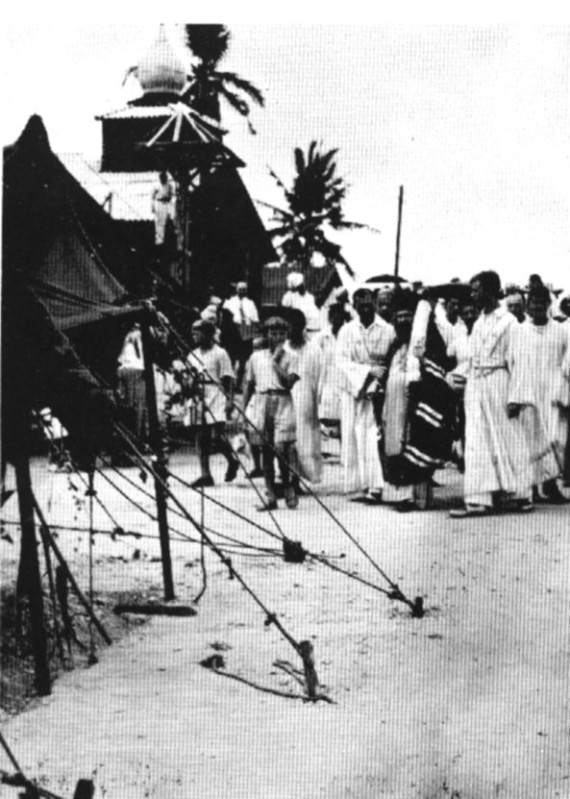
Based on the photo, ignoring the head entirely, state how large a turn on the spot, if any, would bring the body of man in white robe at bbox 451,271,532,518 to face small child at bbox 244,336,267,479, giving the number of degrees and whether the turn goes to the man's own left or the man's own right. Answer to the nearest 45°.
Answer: approximately 90° to the man's own right

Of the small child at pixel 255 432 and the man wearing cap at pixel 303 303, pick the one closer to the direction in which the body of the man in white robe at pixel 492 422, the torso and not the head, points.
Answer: the small child

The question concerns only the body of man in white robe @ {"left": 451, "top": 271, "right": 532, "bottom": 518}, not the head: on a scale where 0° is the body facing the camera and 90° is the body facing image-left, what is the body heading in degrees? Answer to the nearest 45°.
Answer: approximately 45°

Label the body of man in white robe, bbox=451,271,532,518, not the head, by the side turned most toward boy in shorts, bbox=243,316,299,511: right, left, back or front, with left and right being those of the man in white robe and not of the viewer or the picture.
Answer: right

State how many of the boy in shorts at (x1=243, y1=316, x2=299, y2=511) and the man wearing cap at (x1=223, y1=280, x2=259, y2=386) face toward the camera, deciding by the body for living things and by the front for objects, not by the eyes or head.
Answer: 2

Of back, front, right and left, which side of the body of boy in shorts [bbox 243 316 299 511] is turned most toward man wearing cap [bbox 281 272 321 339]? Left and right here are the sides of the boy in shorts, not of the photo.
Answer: back
